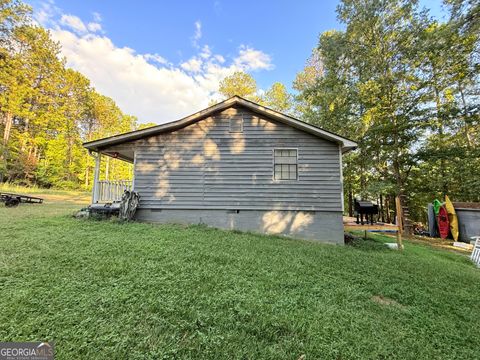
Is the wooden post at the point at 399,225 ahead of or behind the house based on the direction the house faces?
behind

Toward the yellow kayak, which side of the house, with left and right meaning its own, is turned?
back

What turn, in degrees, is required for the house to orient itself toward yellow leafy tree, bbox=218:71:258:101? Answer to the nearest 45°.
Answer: approximately 90° to its right

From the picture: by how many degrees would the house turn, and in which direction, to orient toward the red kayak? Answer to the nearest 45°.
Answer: approximately 180°

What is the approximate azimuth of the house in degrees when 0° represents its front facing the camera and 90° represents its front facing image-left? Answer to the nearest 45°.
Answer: approximately 90°

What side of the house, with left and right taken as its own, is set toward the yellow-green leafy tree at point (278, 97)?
right
